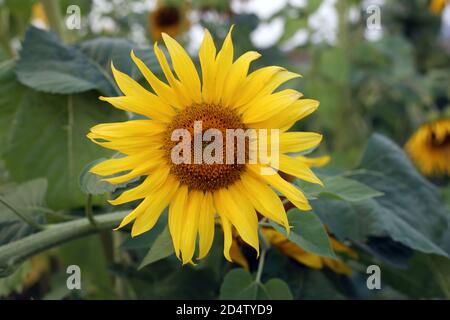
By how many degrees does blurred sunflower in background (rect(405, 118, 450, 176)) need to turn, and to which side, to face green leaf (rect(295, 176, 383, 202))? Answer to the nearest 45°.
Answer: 0° — it already faces it

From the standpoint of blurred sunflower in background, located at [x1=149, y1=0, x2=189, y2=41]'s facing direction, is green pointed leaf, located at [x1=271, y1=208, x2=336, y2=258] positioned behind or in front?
in front

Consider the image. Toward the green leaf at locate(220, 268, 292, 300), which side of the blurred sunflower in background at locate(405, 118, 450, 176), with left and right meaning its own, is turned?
front

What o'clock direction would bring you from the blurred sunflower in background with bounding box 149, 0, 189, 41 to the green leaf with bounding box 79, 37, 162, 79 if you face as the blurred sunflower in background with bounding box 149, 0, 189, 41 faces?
The green leaf is roughly at 12 o'clock from the blurred sunflower in background.

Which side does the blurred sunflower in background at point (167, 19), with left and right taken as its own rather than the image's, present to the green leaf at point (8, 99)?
front

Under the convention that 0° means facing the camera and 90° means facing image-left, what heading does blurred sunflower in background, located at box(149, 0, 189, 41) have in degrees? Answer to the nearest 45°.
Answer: approximately 0°
